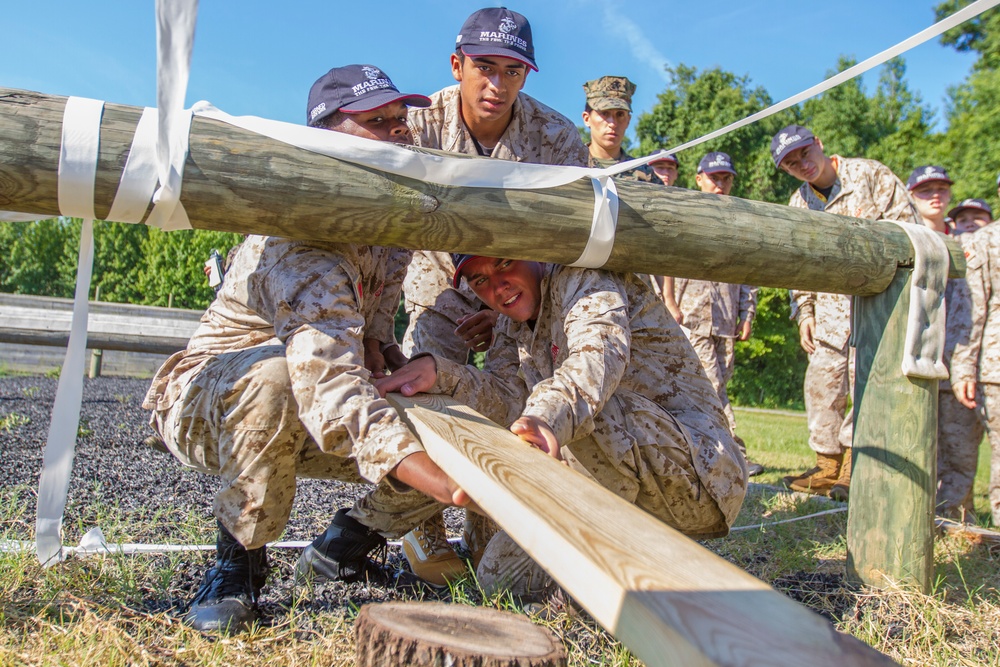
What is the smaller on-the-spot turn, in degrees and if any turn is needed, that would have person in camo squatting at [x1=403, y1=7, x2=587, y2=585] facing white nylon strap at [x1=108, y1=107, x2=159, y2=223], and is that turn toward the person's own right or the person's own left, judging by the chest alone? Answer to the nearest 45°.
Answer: approximately 45° to the person's own right

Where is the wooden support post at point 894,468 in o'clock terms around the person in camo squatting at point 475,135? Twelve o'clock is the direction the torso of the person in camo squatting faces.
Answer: The wooden support post is roughly at 10 o'clock from the person in camo squatting.

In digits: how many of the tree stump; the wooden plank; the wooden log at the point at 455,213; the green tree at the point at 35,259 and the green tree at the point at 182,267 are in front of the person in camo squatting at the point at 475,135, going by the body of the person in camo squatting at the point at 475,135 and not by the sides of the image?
3

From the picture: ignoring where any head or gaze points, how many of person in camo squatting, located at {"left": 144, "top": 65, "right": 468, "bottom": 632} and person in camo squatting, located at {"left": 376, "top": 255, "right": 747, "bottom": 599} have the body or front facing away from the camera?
0

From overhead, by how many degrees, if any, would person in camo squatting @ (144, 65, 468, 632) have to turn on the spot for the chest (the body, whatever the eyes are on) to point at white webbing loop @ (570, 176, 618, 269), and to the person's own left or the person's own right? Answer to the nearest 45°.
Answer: approximately 45° to the person's own left

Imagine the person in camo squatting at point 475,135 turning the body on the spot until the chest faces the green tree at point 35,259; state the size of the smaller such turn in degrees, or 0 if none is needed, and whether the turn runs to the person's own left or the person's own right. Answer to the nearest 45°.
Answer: approximately 135° to the person's own right

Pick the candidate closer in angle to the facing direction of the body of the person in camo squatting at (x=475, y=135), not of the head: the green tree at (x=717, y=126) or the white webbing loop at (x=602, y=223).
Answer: the white webbing loop

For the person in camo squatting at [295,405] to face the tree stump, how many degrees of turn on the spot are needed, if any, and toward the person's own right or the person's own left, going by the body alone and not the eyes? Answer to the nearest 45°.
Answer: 0° — they already face it

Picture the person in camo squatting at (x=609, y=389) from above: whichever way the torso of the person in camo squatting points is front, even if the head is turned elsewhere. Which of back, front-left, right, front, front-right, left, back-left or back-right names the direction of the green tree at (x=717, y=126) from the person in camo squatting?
back-right

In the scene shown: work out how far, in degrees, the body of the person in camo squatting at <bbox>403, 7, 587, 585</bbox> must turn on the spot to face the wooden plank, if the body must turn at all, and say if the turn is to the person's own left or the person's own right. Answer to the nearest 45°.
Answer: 0° — they already face it

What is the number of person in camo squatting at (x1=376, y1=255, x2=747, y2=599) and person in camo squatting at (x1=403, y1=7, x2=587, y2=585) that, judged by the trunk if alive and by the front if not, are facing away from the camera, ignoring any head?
0

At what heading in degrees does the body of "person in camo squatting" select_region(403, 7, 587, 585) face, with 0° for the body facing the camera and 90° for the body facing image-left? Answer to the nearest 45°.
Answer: approximately 0°

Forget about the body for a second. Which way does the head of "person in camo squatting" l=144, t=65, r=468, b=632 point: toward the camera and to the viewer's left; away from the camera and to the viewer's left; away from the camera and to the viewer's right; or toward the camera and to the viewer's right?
toward the camera and to the viewer's right

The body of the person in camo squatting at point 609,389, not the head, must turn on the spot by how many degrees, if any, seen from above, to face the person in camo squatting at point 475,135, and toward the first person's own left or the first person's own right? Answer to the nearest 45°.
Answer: approximately 90° to the first person's own right

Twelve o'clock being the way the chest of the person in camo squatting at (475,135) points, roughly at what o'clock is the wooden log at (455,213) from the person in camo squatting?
The wooden log is roughly at 12 o'clock from the person in camo squatting.
